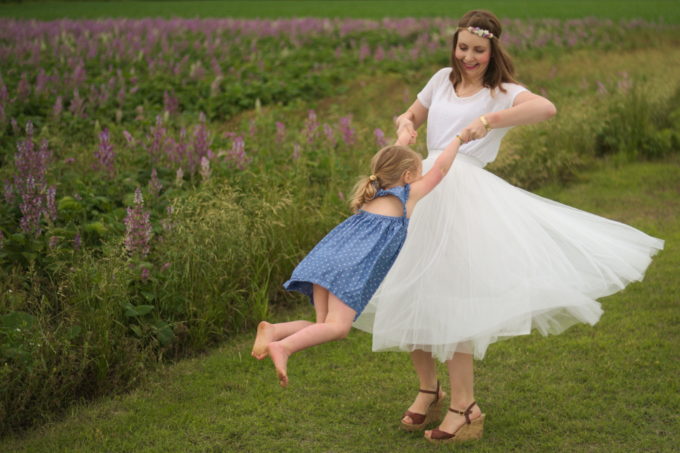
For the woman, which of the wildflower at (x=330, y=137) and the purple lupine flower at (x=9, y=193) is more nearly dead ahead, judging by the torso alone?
the purple lupine flower

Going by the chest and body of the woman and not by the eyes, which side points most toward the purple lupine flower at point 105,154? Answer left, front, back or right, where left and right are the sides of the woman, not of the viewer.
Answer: right

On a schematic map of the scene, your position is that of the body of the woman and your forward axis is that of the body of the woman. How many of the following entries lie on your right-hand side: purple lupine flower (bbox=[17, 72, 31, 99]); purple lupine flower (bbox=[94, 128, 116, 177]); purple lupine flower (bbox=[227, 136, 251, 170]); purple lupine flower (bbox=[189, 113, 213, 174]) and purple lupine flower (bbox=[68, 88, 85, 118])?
5

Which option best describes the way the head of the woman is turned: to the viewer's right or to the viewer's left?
to the viewer's left

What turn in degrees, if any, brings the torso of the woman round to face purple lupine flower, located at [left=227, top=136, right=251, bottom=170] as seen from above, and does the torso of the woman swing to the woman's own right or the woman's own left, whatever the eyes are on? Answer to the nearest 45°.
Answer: approximately 90° to the woman's own right

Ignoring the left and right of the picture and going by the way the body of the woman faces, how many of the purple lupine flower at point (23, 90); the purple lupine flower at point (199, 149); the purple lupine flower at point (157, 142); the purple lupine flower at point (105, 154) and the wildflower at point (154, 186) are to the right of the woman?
5

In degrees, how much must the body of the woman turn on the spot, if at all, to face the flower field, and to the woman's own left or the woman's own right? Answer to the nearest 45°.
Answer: approximately 90° to the woman's own right

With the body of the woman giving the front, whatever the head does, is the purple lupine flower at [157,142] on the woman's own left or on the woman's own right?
on the woman's own right

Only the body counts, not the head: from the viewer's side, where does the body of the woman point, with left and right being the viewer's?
facing the viewer and to the left of the viewer

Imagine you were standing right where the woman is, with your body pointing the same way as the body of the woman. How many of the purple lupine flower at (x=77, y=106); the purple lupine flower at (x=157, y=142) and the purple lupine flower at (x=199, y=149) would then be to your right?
3

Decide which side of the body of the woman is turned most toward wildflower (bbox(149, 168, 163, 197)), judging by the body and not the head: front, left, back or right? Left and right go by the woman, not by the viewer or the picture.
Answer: right

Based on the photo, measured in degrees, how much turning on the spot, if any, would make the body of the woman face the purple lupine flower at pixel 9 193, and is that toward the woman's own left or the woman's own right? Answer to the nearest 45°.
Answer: approximately 45° to the woman's own right

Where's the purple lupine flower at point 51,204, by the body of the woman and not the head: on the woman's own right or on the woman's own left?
on the woman's own right

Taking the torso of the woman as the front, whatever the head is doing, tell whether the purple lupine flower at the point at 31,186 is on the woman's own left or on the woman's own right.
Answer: on the woman's own right

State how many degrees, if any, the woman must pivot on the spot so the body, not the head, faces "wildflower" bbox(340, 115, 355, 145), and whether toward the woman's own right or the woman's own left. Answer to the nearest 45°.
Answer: approximately 135° to the woman's own right
